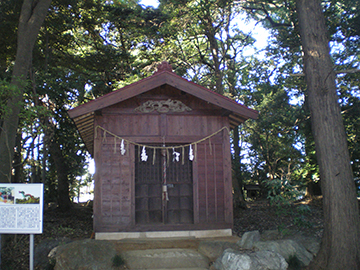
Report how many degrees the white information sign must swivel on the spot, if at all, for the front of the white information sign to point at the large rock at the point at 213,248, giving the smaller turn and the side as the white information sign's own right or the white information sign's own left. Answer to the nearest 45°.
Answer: approximately 90° to the white information sign's own left

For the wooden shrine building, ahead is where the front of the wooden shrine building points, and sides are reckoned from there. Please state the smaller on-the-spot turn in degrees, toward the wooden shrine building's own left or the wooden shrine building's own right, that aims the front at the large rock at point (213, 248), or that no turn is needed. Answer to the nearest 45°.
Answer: approximately 45° to the wooden shrine building's own left

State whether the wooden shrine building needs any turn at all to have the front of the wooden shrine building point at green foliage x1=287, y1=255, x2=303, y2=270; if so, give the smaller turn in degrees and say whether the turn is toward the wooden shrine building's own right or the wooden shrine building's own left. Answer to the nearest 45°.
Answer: approximately 45° to the wooden shrine building's own left

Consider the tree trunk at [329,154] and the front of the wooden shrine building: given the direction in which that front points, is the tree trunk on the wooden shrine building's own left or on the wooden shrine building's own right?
on the wooden shrine building's own left

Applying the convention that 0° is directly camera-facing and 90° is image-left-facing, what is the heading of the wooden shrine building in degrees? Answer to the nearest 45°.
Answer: approximately 0°

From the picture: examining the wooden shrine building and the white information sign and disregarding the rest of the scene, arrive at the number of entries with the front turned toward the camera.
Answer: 2

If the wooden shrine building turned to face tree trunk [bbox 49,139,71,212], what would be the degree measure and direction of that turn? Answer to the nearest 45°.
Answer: approximately 135° to its right
